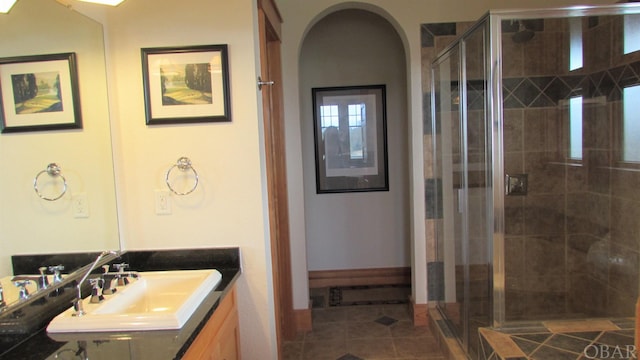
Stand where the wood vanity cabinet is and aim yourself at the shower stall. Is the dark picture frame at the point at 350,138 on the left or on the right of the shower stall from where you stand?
left

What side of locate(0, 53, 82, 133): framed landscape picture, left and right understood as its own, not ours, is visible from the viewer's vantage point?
front

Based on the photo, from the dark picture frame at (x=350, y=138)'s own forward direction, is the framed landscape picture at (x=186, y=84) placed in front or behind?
in front

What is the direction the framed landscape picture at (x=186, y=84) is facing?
toward the camera

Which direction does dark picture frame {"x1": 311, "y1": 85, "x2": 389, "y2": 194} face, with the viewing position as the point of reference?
facing the viewer

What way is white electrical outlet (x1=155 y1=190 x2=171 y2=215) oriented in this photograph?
toward the camera
